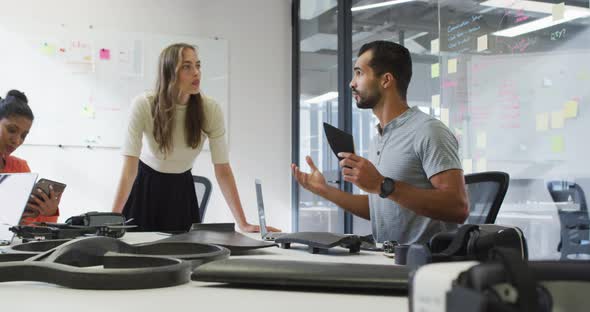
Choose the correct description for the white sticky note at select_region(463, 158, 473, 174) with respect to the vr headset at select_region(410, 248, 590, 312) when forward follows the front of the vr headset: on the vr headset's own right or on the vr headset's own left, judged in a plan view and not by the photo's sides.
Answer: on the vr headset's own right

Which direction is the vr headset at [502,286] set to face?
to the viewer's left

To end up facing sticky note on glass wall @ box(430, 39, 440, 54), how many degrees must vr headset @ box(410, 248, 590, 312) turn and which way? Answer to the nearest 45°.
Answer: approximately 90° to its right

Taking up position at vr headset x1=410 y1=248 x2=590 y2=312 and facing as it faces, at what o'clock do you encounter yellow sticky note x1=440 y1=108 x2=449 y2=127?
The yellow sticky note is roughly at 3 o'clock from the vr headset.

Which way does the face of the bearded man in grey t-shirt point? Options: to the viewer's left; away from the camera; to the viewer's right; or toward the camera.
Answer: to the viewer's left

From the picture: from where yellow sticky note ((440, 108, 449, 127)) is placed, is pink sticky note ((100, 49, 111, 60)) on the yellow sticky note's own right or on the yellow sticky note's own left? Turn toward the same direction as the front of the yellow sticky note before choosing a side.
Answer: on the yellow sticky note's own right

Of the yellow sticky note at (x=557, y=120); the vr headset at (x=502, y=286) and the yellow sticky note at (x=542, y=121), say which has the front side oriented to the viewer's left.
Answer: the vr headset

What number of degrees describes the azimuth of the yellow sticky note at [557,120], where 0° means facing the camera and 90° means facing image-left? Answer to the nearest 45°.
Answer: approximately 0°

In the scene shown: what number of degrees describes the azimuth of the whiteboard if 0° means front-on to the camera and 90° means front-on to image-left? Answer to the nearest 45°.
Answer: approximately 0°
